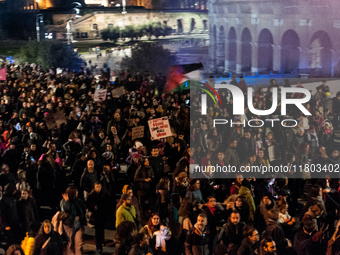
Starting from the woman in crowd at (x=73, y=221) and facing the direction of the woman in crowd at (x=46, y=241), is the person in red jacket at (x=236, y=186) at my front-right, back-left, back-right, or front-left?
back-left

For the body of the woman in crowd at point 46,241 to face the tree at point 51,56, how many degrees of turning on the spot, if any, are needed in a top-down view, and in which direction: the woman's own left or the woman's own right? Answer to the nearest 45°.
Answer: approximately 180°

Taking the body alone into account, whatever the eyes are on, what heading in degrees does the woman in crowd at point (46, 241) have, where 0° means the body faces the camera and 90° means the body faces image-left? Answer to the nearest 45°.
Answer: approximately 0°

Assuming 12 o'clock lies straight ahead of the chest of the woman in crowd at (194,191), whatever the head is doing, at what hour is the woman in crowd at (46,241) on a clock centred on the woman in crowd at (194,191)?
the woman in crowd at (46,241) is roughly at 3 o'clock from the woman in crowd at (194,191).

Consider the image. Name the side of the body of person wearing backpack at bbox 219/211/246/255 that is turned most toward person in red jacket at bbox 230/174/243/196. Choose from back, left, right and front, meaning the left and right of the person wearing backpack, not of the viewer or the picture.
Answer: back

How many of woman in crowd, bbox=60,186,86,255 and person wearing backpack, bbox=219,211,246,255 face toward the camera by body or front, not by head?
1

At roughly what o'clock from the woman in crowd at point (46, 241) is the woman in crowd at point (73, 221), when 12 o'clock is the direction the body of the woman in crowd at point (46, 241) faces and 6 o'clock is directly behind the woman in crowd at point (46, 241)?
the woman in crowd at point (73, 221) is roughly at 7 o'clock from the woman in crowd at point (46, 241).

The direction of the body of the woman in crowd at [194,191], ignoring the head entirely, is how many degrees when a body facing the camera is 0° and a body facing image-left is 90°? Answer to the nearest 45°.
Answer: approximately 315°

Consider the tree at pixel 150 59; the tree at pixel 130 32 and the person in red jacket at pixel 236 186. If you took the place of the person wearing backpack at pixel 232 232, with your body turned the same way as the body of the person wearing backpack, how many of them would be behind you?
3
